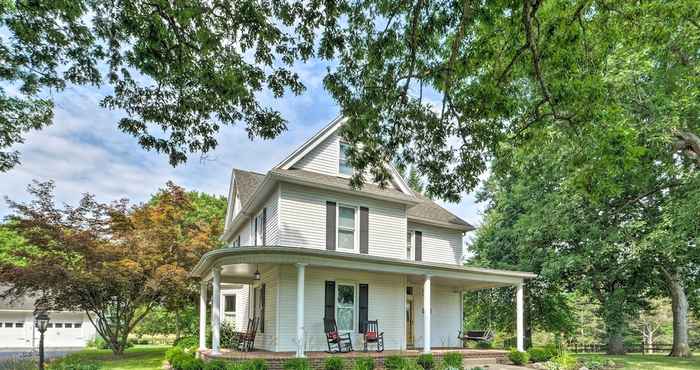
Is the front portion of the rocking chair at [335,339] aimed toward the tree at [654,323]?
no

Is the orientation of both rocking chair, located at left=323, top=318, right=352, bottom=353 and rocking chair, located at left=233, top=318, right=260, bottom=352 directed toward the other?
no

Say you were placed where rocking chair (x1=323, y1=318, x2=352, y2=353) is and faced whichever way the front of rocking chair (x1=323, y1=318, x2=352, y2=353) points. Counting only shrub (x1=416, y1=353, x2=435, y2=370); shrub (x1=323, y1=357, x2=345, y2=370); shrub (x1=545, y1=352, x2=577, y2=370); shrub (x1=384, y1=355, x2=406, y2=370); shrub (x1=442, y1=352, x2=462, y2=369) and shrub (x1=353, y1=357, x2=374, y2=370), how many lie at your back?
0

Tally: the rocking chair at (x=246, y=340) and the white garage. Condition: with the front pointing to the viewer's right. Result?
0

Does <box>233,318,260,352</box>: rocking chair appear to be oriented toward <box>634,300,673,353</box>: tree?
no

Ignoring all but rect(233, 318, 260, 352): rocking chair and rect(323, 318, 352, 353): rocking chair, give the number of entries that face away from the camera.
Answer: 0

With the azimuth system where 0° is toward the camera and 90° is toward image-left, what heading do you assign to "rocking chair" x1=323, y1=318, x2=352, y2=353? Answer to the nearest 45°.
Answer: approximately 315°

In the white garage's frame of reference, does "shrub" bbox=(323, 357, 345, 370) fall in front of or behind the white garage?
in front

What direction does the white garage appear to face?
toward the camera

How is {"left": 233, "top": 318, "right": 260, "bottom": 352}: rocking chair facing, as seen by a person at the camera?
facing the viewer and to the left of the viewer

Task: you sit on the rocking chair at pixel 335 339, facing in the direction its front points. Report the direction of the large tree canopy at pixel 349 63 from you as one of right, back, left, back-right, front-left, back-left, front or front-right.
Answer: front-right

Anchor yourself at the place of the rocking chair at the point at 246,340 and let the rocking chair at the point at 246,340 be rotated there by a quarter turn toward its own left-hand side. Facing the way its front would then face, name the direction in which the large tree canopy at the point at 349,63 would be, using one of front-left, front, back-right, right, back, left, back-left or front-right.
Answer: front-right

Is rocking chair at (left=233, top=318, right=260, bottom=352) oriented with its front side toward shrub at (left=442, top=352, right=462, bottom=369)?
no
